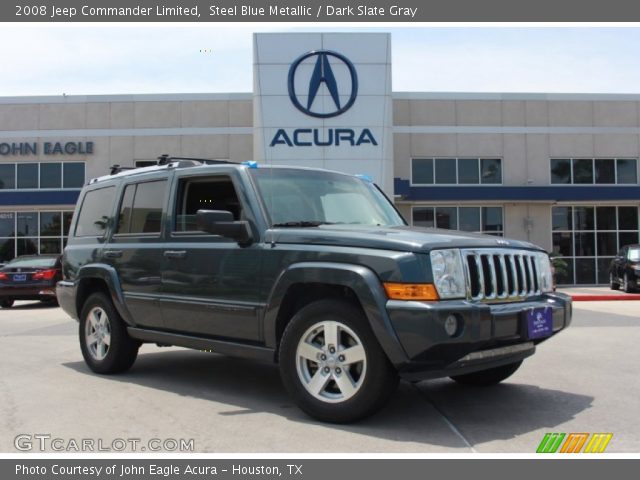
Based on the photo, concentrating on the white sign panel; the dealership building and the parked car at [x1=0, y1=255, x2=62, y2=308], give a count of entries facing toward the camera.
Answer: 2

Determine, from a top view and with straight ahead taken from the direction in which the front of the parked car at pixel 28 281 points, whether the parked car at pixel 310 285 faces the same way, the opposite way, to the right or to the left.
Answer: to the right

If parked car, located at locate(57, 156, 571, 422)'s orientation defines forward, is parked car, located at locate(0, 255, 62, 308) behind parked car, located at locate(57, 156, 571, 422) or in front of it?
behind

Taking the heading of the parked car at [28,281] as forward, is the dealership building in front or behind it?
in front

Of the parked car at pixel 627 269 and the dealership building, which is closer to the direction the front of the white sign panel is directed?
the parked car

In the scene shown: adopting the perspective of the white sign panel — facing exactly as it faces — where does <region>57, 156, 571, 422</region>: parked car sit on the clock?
The parked car is roughly at 12 o'clock from the white sign panel.

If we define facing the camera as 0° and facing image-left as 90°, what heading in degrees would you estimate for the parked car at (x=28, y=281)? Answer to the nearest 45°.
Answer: approximately 225°

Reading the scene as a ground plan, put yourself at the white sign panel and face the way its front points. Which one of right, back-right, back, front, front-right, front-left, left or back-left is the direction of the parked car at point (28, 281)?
front-right

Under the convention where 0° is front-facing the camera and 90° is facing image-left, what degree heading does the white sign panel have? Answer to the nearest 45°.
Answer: approximately 0°
